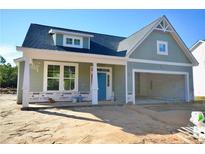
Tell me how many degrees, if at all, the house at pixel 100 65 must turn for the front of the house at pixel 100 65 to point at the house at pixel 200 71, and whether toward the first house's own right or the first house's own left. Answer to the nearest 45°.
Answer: approximately 135° to the first house's own left

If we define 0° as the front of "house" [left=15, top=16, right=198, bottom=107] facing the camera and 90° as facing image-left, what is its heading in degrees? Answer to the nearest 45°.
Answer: approximately 0°
